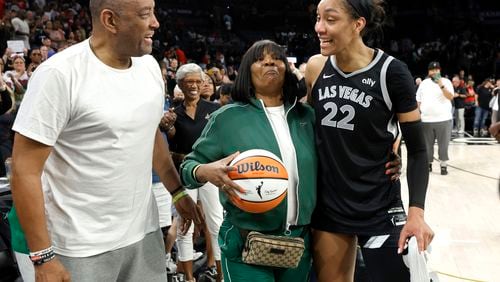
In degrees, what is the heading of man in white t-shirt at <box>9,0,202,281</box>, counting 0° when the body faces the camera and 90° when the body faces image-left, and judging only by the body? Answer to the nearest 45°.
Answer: approximately 315°

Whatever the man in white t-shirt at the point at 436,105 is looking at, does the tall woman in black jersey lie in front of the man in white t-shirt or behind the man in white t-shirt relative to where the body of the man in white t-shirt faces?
in front

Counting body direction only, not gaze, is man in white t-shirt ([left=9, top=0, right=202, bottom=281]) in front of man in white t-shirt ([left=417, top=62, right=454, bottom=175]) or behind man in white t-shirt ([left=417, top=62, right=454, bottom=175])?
in front

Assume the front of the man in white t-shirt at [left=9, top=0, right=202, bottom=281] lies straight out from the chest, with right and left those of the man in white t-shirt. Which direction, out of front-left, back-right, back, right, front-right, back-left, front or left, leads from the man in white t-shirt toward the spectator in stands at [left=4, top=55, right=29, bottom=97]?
back-left

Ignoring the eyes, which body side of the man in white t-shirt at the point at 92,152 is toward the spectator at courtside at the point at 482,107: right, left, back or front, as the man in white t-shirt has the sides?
left

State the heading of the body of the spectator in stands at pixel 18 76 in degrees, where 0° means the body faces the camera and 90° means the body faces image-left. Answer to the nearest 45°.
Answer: approximately 0°

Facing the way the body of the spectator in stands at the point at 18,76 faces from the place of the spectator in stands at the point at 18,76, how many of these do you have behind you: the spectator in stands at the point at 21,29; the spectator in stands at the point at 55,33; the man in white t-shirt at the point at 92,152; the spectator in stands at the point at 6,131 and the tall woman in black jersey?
2

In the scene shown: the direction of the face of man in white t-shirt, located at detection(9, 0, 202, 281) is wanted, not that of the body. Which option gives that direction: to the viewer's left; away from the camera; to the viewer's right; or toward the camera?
to the viewer's right

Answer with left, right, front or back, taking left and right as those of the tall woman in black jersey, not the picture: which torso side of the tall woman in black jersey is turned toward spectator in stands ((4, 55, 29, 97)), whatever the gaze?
right

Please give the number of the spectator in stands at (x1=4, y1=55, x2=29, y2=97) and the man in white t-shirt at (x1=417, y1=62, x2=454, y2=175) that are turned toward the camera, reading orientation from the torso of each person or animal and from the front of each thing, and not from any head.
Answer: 2

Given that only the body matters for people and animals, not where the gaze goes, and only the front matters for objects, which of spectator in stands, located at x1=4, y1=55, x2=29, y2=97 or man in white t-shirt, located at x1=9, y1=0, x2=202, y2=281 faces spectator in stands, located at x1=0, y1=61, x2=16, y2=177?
spectator in stands, located at x1=4, y1=55, x2=29, y2=97

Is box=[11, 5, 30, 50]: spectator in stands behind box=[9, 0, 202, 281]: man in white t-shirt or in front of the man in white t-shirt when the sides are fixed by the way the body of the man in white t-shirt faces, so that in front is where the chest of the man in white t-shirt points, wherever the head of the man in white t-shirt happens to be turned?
behind

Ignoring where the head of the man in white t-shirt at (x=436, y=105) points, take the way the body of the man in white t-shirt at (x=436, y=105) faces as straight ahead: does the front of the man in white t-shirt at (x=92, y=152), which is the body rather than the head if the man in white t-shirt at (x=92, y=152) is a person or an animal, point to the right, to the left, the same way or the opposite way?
to the left
